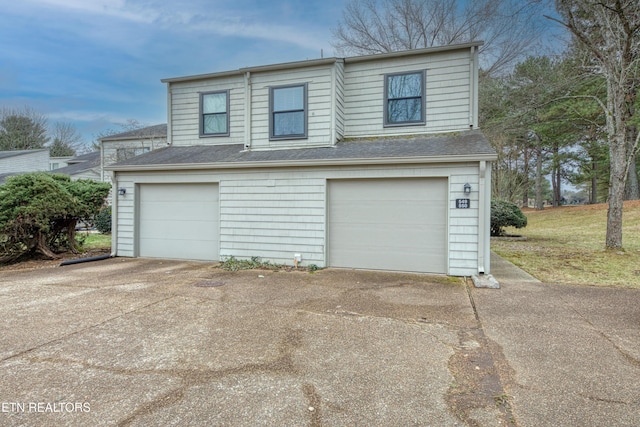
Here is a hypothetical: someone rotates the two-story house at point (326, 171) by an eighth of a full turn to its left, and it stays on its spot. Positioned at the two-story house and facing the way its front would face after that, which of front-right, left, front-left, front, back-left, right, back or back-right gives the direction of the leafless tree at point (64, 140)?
back

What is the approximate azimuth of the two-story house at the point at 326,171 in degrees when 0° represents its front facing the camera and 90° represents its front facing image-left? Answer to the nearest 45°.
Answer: approximately 0°

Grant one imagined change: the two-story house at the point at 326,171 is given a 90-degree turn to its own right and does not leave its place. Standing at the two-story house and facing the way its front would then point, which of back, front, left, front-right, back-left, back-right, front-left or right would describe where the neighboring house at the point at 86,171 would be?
front-right

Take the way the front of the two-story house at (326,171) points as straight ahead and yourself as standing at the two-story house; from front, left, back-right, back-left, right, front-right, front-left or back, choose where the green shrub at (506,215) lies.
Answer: back-left

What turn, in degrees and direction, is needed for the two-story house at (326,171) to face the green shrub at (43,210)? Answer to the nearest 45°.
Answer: approximately 90° to its right

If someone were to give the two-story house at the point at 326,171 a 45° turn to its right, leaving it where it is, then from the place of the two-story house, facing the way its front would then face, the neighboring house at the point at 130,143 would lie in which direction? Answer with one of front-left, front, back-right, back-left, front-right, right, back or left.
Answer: right

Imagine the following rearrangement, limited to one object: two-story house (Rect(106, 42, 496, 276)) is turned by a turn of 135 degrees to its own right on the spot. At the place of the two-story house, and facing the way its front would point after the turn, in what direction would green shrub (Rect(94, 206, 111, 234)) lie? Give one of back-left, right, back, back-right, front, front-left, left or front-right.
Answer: front

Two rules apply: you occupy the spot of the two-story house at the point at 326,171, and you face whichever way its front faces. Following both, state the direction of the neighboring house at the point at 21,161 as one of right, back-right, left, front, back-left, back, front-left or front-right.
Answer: back-right

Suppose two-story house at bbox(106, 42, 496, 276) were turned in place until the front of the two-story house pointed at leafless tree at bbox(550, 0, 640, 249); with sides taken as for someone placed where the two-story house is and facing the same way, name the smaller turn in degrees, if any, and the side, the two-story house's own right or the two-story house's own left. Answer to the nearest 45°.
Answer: approximately 90° to the two-story house's own left
